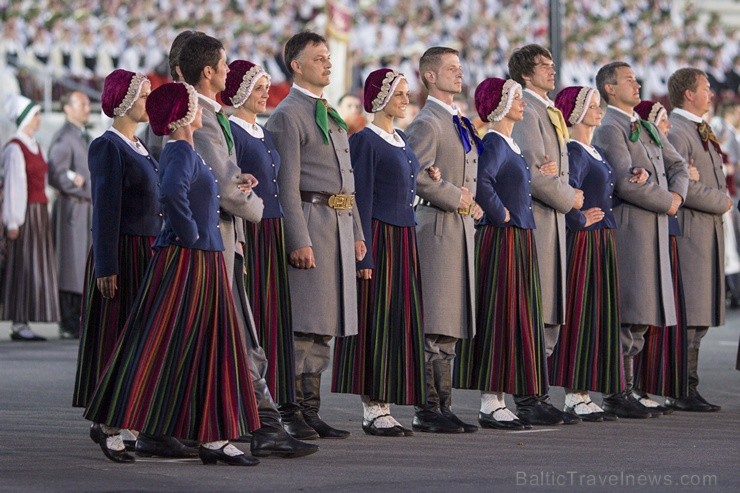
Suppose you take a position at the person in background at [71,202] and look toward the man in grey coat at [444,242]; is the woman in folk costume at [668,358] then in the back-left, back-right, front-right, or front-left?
front-left

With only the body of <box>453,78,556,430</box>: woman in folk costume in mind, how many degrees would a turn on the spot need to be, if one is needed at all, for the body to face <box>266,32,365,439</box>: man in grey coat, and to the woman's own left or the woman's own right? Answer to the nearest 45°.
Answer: approximately 135° to the woman's own right

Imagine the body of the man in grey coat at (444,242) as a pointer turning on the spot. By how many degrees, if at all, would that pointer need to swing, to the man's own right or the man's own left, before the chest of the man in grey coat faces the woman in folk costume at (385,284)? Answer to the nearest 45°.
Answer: approximately 90° to the man's own right

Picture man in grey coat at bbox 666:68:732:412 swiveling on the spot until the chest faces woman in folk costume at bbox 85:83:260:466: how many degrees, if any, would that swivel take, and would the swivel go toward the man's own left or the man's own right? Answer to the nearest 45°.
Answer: approximately 135° to the man's own right

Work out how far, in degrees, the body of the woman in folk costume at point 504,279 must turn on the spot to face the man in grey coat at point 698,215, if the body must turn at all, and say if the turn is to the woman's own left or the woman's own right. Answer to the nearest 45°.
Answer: approximately 45° to the woman's own left

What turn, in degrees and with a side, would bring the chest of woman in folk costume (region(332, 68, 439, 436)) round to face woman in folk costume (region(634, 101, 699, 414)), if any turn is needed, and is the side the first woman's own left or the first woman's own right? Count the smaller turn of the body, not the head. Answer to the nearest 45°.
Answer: approximately 90° to the first woman's own left
